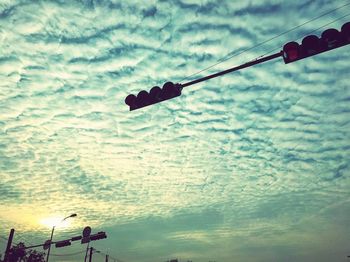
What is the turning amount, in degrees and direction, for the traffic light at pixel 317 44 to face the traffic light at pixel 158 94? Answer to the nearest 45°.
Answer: approximately 90° to its right

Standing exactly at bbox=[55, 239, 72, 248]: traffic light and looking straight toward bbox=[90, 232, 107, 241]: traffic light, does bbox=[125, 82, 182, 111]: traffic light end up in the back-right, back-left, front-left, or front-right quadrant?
front-right

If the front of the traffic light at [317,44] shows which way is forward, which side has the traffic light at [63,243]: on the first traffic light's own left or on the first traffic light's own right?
on the first traffic light's own right

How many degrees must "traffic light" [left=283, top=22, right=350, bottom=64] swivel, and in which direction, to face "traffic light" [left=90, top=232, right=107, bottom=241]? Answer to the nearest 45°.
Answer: approximately 135° to its right

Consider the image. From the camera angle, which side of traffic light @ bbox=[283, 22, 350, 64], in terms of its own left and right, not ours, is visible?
front
